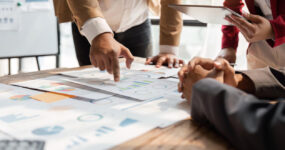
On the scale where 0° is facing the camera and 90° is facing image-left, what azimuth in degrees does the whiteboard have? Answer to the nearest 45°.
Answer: approximately 0°

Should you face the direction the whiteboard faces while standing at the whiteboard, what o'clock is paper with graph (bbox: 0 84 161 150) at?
The paper with graph is roughly at 12 o'clock from the whiteboard.

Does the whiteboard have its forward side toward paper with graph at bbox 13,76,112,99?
yes
